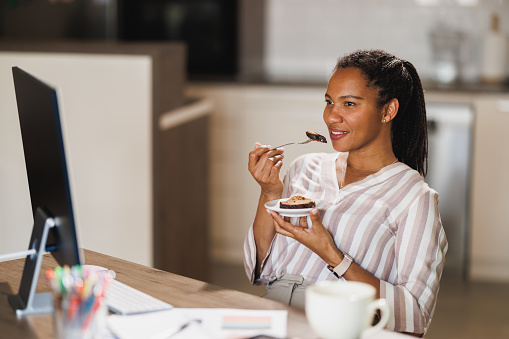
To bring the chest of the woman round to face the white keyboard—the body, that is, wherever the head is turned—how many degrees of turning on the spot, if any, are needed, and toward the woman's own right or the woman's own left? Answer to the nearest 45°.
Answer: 0° — they already face it

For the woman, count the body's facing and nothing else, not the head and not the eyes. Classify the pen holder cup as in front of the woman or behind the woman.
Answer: in front

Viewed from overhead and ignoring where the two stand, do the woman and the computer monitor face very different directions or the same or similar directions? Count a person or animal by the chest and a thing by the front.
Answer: very different directions

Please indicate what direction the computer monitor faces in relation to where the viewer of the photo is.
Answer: facing away from the viewer and to the right of the viewer

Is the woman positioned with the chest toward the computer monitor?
yes

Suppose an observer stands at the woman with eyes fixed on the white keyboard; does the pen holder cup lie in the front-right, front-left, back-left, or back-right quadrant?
front-left

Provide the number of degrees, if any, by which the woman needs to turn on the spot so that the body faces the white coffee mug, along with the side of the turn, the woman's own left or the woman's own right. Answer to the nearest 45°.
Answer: approximately 45° to the woman's own left

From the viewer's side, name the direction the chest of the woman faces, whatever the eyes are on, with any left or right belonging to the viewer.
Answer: facing the viewer and to the left of the viewer

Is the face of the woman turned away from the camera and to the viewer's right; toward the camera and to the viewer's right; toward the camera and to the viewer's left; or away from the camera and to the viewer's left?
toward the camera and to the viewer's left
